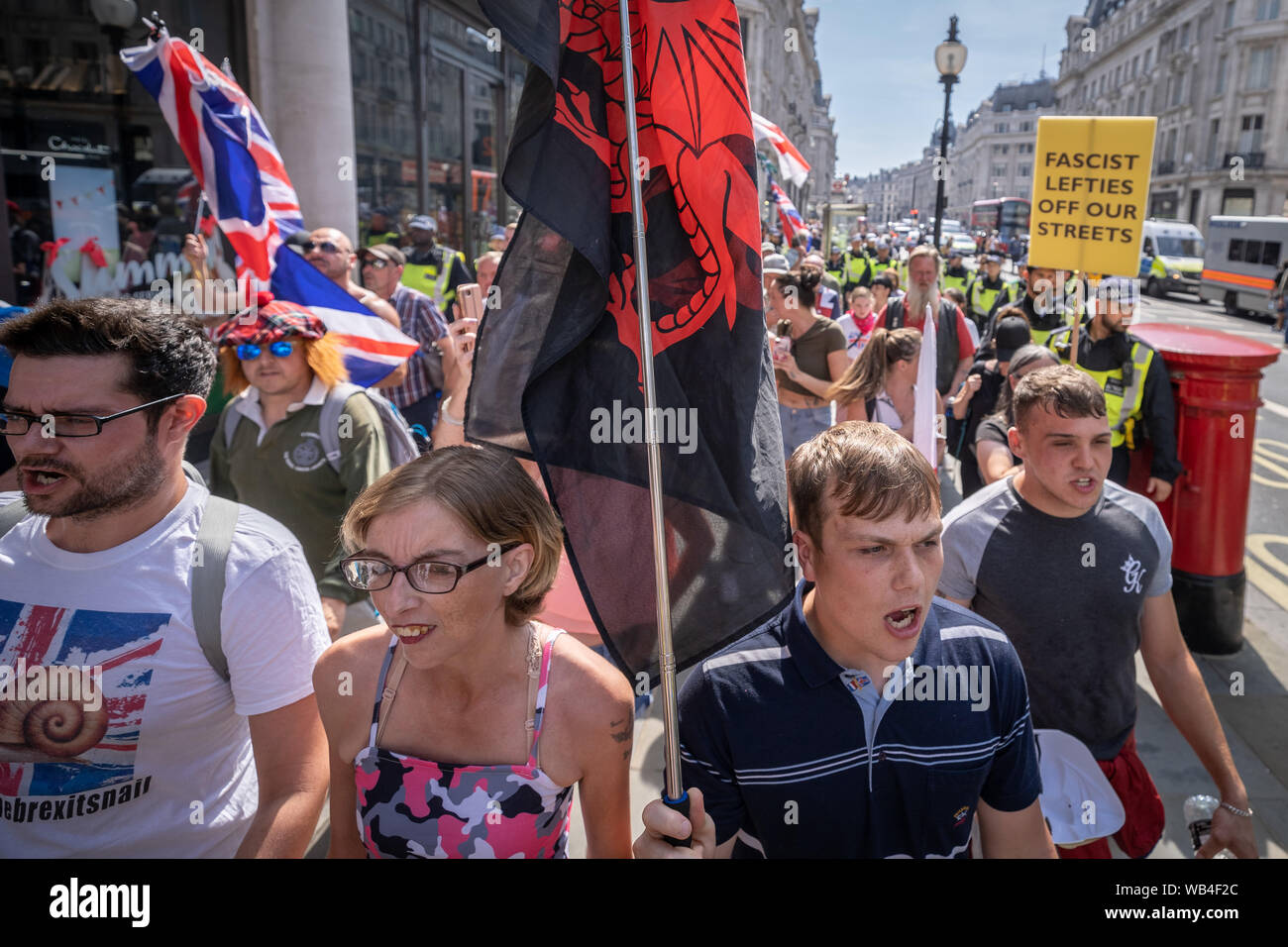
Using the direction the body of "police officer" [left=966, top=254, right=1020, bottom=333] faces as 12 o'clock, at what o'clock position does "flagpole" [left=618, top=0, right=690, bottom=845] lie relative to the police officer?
The flagpole is roughly at 12 o'clock from the police officer.

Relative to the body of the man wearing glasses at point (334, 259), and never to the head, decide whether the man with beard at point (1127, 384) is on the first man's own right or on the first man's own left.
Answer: on the first man's own left

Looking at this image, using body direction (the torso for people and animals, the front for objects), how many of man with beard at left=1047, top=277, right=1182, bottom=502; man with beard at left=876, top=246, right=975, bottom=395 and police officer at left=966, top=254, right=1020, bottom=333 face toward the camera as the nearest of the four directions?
3

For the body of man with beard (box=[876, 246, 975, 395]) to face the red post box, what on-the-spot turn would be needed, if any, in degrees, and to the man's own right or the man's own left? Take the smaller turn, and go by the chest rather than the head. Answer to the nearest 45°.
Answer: approximately 45° to the man's own left

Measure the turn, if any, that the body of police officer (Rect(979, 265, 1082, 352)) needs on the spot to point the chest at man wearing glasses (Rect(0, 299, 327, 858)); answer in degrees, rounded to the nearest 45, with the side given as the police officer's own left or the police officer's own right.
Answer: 0° — they already face them

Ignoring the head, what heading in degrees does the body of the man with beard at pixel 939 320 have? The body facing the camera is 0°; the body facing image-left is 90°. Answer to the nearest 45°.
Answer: approximately 0°

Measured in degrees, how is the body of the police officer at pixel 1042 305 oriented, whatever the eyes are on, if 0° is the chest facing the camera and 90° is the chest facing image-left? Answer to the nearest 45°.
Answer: approximately 0°

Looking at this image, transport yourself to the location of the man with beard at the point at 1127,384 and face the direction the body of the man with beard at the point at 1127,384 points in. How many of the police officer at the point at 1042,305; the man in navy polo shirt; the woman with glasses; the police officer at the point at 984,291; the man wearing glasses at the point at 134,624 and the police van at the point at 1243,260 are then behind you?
3

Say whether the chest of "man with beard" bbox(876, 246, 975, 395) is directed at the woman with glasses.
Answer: yes
